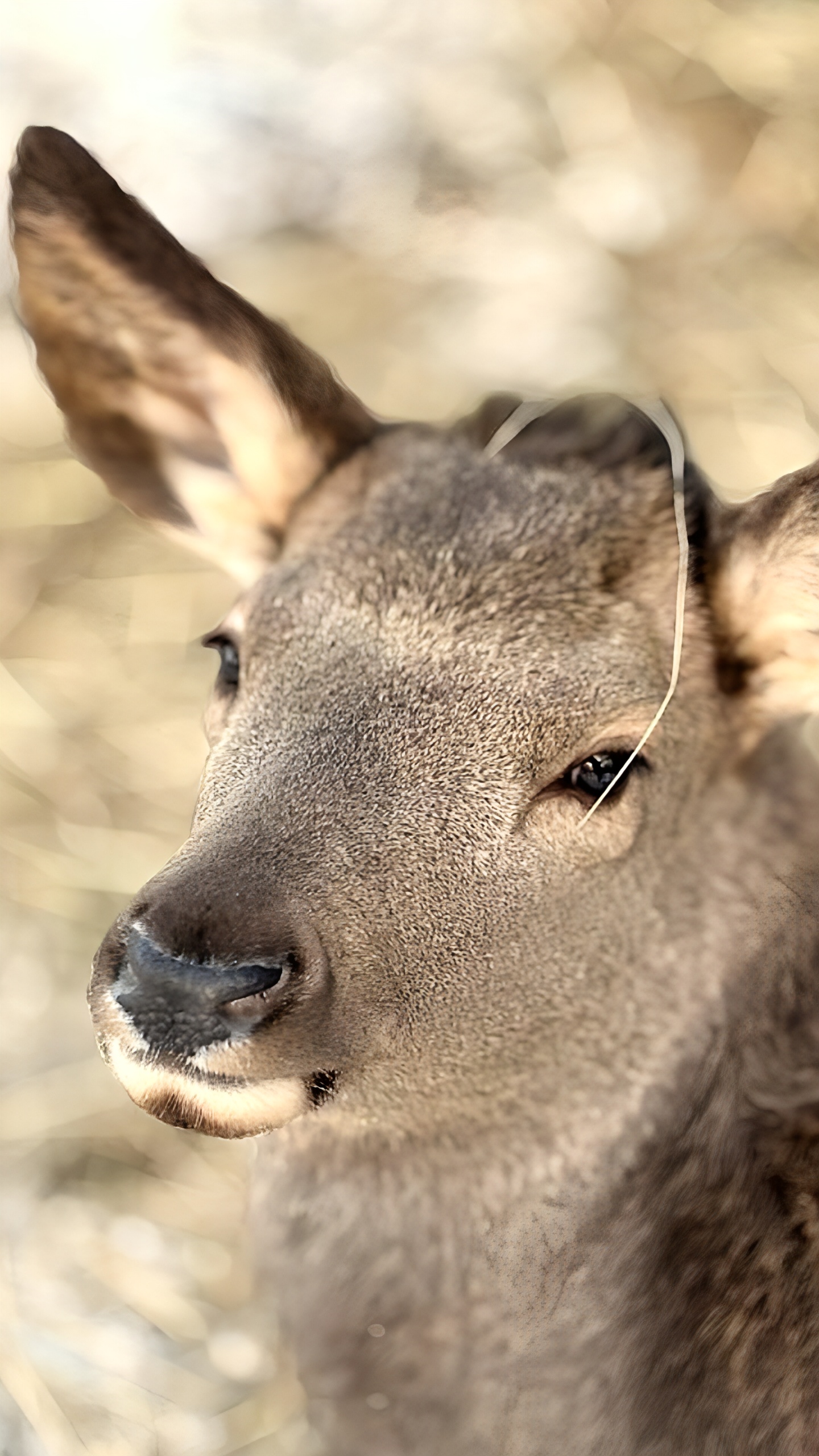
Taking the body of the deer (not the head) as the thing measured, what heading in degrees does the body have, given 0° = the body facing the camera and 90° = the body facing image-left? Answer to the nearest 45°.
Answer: approximately 45°
